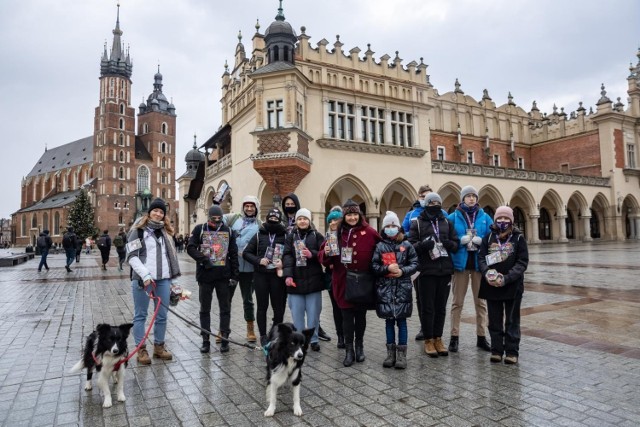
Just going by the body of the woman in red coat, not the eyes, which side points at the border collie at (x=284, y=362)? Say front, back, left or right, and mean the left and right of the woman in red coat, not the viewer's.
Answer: front

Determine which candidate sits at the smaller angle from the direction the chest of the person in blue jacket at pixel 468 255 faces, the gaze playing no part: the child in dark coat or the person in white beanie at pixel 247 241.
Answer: the child in dark coat

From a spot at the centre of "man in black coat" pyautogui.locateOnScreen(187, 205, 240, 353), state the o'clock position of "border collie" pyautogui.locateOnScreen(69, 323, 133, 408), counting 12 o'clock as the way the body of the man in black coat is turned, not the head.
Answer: The border collie is roughly at 1 o'clock from the man in black coat.

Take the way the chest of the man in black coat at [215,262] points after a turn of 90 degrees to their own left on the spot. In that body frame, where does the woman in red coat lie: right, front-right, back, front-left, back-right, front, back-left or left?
front-right

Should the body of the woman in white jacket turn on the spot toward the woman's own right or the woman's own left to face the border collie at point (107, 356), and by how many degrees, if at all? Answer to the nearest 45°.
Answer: approximately 45° to the woman's own right

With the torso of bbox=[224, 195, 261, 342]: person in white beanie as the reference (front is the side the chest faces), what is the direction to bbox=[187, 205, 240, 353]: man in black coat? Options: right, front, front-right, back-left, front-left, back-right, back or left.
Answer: front-right

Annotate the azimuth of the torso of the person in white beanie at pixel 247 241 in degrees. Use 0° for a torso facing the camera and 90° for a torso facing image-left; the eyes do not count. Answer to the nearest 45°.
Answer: approximately 0°

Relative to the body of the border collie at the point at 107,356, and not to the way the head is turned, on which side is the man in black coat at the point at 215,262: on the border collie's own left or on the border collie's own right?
on the border collie's own left

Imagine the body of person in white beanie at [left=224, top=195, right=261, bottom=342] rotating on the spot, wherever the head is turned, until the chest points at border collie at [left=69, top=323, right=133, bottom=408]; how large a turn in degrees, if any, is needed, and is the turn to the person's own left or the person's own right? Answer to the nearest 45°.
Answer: approximately 45° to the person's own right

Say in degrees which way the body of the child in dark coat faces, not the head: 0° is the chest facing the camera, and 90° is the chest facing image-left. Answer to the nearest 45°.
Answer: approximately 0°
